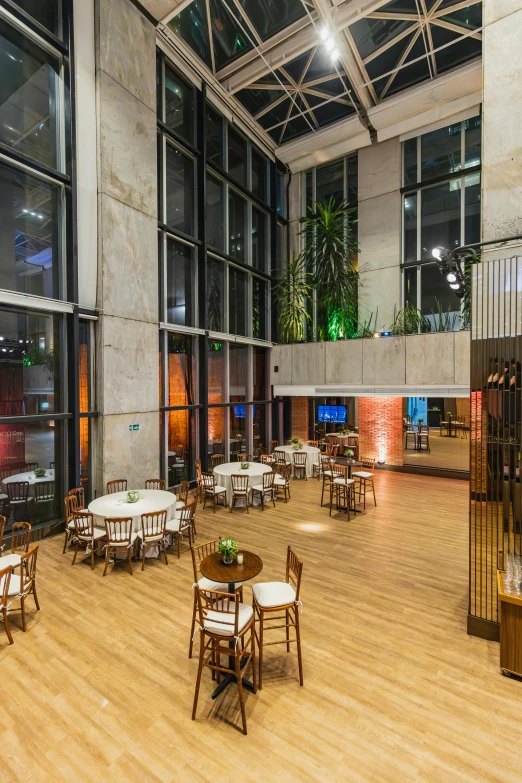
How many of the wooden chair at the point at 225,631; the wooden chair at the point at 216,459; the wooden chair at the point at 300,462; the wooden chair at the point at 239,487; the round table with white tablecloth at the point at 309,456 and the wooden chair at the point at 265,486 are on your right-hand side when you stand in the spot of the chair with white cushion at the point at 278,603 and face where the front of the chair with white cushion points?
5

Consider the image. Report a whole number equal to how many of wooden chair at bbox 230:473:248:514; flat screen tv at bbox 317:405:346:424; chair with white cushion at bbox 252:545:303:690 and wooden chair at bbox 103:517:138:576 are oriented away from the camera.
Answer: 2

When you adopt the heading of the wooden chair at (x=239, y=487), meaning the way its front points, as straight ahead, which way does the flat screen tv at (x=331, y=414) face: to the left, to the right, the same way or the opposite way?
the opposite way

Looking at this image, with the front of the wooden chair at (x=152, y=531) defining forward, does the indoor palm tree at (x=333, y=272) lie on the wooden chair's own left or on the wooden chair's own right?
on the wooden chair's own right

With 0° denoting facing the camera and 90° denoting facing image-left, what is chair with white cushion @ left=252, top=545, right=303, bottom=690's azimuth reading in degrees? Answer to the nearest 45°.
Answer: approximately 90°

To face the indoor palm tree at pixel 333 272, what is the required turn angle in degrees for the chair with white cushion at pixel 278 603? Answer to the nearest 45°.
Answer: approximately 90° to its right

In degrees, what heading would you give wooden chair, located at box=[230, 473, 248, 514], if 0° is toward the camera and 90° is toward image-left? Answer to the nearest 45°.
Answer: approximately 180°

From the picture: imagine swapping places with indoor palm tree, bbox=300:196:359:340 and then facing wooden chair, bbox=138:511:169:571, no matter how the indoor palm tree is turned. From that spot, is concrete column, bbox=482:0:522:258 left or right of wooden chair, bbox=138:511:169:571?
left

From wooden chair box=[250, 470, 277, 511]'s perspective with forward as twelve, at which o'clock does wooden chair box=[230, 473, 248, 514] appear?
wooden chair box=[230, 473, 248, 514] is roughly at 10 o'clock from wooden chair box=[250, 470, 277, 511].

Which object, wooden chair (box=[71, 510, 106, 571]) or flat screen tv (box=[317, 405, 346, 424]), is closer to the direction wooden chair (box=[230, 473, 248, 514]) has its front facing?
the flat screen tv

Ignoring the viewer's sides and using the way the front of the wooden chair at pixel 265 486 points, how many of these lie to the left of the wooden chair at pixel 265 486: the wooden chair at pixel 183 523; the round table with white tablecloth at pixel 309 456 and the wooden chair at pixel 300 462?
1

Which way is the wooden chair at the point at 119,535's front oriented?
away from the camera

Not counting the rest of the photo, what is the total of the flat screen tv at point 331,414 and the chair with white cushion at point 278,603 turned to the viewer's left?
1

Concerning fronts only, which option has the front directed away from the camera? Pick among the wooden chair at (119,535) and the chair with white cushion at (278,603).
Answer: the wooden chair

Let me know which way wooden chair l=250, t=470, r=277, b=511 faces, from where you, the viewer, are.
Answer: facing away from the viewer and to the left of the viewer

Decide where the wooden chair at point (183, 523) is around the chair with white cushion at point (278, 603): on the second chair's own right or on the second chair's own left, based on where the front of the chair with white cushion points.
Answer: on the second chair's own right
